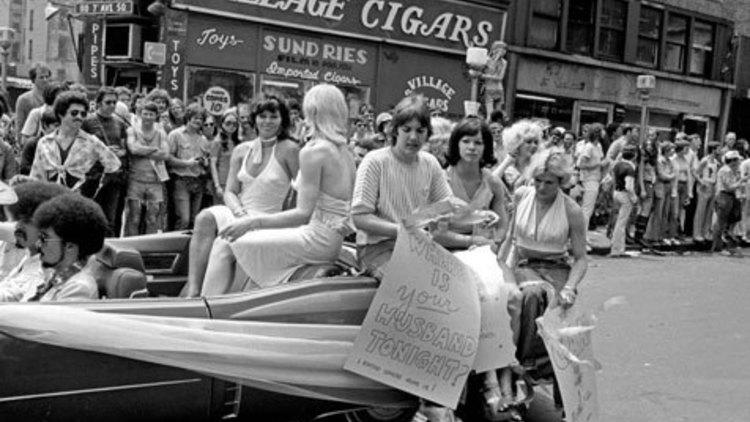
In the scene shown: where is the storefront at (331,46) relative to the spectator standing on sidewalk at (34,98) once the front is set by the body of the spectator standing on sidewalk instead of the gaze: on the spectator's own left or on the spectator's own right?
on the spectator's own left

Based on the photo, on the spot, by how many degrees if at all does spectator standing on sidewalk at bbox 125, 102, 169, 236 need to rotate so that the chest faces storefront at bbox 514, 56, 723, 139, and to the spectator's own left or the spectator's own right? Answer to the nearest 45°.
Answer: approximately 135° to the spectator's own left

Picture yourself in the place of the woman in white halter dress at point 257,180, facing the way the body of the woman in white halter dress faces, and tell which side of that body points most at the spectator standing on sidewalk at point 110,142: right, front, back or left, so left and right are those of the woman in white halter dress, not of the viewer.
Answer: right

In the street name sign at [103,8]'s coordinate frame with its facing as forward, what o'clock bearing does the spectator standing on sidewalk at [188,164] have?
The spectator standing on sidewalk is roughly at 12 o'clock from the street name sign.

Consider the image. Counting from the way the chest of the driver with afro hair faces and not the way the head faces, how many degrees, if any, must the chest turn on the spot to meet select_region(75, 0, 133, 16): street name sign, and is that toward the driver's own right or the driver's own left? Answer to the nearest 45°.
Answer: approximately 90° to the driver's own right
